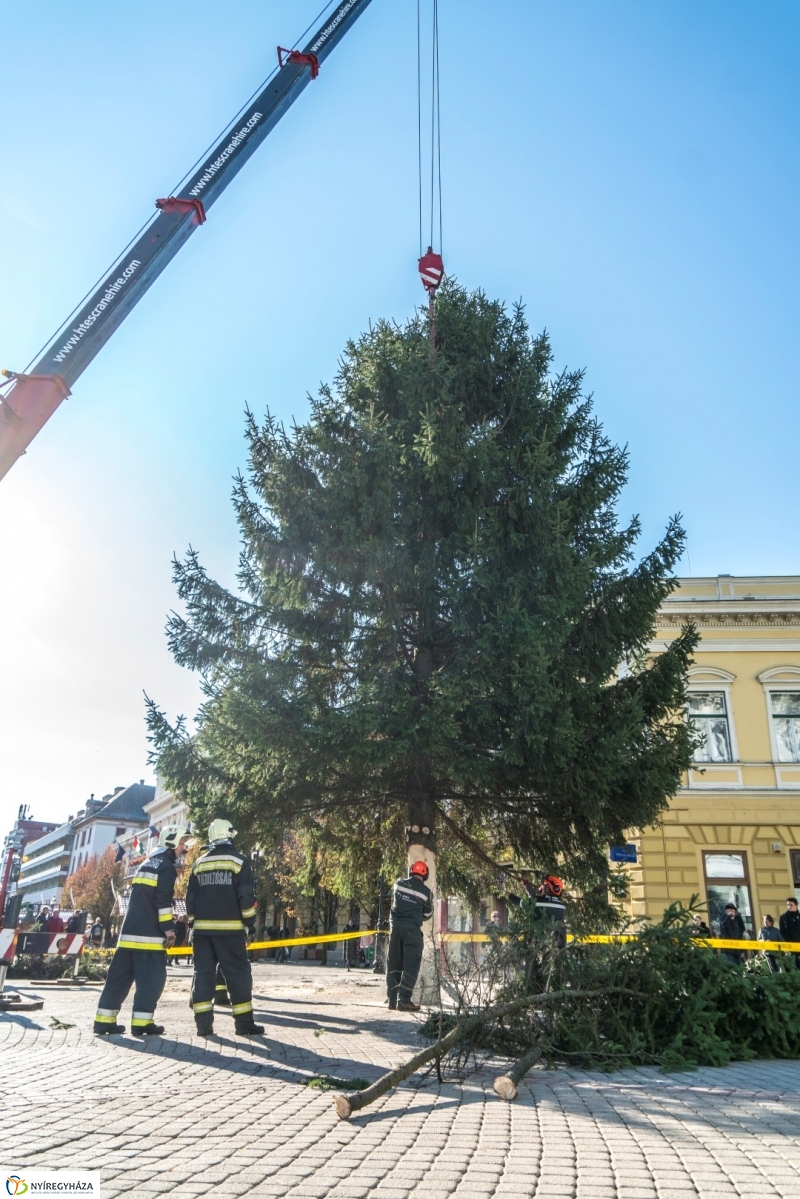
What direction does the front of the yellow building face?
toward the camera

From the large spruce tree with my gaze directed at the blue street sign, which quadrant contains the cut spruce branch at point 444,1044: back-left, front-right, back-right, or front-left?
back-right

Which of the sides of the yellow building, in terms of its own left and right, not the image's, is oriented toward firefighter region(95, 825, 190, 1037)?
front

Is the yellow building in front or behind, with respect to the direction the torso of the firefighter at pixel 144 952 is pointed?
in front

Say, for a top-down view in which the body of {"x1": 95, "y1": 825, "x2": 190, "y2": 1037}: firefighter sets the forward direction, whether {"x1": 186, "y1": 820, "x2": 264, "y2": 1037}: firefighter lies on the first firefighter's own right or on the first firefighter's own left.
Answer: on the first firefighter's own right

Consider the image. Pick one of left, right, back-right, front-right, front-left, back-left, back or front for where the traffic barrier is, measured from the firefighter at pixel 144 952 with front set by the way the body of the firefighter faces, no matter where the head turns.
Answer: front-left

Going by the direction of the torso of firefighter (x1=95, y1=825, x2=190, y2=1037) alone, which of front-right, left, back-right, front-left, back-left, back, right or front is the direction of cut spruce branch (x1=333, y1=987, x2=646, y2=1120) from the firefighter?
right

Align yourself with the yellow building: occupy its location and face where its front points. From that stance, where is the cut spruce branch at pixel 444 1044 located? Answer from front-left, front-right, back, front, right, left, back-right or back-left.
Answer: front

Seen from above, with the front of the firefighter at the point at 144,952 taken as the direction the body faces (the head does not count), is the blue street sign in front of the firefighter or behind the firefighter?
in front

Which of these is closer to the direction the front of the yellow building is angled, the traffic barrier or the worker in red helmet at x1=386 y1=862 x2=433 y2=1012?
the worker in red helmet

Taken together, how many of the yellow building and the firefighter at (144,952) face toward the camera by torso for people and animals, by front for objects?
1

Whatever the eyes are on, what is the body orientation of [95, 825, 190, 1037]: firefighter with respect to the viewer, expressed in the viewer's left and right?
facing away from the viewer and to the right of the viewer

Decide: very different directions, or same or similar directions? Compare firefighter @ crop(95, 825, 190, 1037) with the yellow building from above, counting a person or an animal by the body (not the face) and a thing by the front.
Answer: very different directions

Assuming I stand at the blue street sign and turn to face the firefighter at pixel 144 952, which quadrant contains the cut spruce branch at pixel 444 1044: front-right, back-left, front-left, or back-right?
front-left
